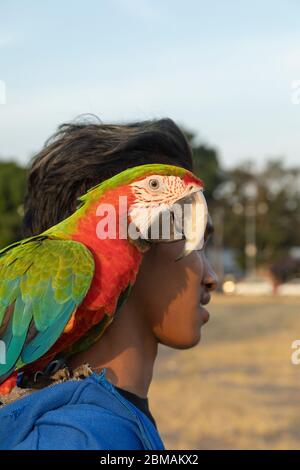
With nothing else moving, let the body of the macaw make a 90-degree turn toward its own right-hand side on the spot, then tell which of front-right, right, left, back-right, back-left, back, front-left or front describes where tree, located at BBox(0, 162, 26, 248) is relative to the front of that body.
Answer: back

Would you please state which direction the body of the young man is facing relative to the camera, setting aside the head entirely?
to the viewer's right

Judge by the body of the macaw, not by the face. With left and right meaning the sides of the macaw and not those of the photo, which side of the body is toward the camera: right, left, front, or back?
right

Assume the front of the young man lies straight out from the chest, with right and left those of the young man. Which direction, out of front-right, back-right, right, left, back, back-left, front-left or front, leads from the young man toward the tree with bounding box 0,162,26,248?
left

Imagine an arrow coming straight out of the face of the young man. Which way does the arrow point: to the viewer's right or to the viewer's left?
to the viewer's right
